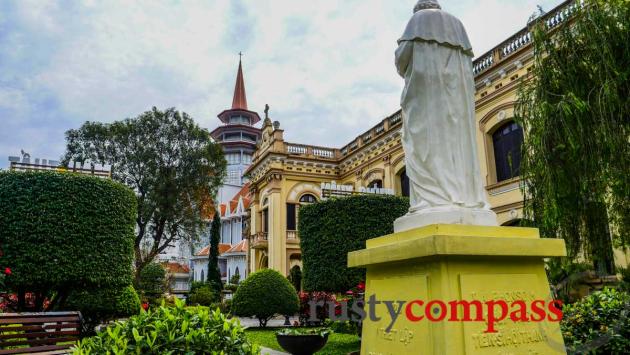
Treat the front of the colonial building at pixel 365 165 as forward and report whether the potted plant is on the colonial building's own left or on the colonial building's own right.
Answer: on the colonial building's own left

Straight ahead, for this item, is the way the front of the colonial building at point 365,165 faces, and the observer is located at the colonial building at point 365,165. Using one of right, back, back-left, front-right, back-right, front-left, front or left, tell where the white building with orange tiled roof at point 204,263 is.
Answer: right

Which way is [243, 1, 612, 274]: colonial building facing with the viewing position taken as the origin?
facing the viewer and to the left of the viewer

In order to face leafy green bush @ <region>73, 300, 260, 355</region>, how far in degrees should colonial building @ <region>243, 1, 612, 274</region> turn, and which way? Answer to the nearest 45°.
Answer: approximately 45° to its left

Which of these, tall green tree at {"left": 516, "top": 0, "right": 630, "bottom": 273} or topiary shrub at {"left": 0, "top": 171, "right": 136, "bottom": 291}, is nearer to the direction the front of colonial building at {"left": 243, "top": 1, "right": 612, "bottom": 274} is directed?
the topiary shrub

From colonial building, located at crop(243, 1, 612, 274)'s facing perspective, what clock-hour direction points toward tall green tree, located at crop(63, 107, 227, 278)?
The tall green tree is roughly at 1 o'clock from the colonial building.

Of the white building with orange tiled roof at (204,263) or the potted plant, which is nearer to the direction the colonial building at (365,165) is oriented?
the potted plant

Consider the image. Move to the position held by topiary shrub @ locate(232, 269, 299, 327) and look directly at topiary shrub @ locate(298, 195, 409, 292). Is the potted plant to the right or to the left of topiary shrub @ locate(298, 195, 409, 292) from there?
right

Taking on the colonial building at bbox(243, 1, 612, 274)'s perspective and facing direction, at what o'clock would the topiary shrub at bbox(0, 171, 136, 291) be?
The topiary shrub is roughly at 11 o'clock from the colonial building.

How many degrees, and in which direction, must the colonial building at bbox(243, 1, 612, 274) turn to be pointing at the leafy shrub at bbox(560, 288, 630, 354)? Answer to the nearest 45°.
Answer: approximately 45° to its left

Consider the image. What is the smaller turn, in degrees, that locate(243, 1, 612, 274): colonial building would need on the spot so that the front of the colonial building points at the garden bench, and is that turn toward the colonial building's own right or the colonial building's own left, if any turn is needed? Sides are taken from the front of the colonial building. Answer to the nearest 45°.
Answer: approximately 45° to the colonial building's own left

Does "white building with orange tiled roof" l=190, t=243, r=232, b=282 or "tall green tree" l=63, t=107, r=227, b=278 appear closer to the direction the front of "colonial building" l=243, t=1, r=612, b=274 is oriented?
the tall green tree

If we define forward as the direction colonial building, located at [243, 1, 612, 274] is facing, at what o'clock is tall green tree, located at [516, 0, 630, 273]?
The tall green tree is roughly at 10 o'clock from the colonial building.

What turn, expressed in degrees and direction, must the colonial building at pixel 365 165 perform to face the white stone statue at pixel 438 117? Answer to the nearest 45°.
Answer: approximately 45° to its left

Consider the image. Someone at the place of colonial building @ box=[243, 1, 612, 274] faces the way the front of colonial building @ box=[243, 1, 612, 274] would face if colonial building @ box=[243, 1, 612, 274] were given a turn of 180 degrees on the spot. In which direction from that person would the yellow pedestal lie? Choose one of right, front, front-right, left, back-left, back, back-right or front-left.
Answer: back-right
